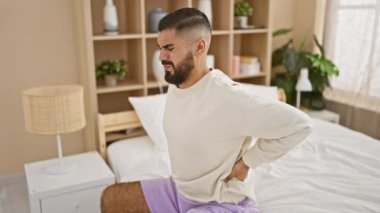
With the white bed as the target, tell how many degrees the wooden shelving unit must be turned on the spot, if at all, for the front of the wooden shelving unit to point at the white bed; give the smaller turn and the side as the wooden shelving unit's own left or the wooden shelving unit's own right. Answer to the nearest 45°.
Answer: approximately 45° to the wooden shelving unit's own left

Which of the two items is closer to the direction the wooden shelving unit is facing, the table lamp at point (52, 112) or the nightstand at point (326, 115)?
the table lamp

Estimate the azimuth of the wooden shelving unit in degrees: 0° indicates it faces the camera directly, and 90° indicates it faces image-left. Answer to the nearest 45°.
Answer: approximately 0°

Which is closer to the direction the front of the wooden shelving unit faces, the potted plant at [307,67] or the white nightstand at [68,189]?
the white nightstand

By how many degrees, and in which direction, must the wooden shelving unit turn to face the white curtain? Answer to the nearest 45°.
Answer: approximately 90° to its left

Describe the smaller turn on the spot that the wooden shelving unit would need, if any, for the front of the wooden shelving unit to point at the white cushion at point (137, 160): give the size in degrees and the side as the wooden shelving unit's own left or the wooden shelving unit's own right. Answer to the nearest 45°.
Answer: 0° — it already faces it

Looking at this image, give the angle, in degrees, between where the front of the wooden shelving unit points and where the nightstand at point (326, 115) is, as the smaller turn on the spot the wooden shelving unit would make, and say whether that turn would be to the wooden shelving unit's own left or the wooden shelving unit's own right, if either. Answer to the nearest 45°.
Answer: approximately 90° to the wooden shelving unit's own left

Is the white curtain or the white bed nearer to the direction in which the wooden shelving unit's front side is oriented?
the white bed

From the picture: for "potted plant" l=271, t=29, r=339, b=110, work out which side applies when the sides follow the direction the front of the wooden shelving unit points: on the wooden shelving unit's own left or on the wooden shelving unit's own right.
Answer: on the wooden shelving unit's own left
